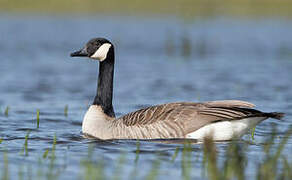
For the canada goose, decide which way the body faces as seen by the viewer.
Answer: to the viewer's left
